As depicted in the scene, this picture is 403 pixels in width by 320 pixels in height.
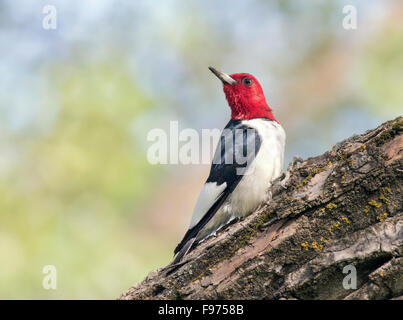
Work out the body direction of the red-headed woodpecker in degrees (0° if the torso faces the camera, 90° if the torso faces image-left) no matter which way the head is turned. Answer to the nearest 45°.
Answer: approximately 270°
